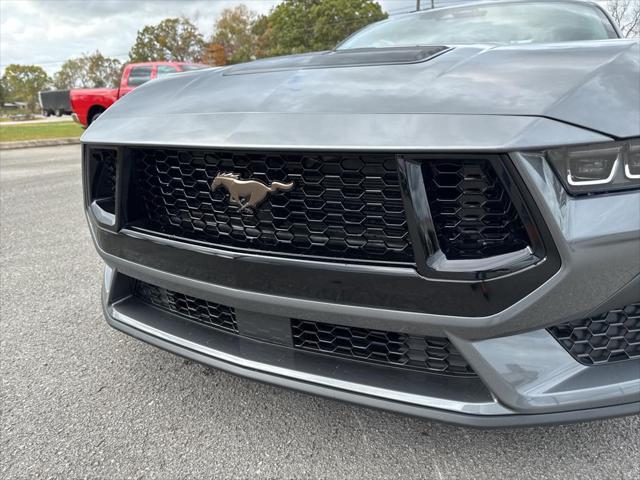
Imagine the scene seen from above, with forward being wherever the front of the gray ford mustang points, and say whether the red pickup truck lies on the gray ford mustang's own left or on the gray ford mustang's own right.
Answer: on the gray ford mustang's own right

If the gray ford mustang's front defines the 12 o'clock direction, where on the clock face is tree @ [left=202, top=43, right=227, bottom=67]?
The tree is roughly at 4 o'clock from the gray ford mustang.

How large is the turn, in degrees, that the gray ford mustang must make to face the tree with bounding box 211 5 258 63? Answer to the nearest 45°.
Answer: approximately 135° to its right

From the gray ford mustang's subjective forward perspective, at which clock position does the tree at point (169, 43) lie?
The tree is roughly at 4 o'clock from the gray ford mustang.

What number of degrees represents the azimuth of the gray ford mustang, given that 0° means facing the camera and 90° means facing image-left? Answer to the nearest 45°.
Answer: approximately 45°

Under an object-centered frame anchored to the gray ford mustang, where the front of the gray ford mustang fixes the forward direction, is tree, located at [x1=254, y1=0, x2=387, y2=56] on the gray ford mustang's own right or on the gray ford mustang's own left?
on the gray ford mustang's own right
